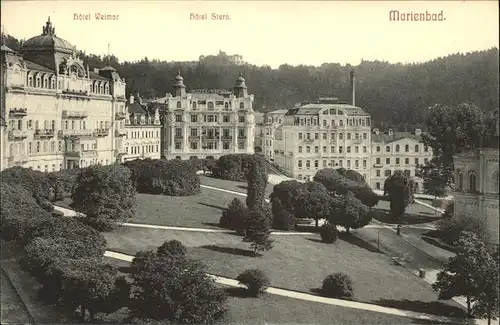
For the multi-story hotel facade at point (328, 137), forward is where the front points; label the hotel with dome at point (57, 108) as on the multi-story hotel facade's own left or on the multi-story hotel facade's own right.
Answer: on the multi-story hotel facade's own right

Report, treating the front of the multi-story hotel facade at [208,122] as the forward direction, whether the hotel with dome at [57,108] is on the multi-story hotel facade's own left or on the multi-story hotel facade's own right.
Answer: on the multi-story hotel facade's own right

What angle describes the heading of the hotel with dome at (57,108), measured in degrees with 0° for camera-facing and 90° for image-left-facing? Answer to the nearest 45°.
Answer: approximately 315°

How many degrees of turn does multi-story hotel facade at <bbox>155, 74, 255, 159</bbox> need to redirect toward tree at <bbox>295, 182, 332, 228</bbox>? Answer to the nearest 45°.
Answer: approximately 45° to its left

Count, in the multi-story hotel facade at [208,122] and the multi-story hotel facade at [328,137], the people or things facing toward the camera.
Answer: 2

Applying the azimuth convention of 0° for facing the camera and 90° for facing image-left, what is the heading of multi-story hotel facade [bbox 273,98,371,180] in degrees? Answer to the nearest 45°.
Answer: approximately 0°

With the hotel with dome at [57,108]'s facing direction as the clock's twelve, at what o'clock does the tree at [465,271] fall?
The tree is roughly at 12 o'clock from the hotel with dome.
